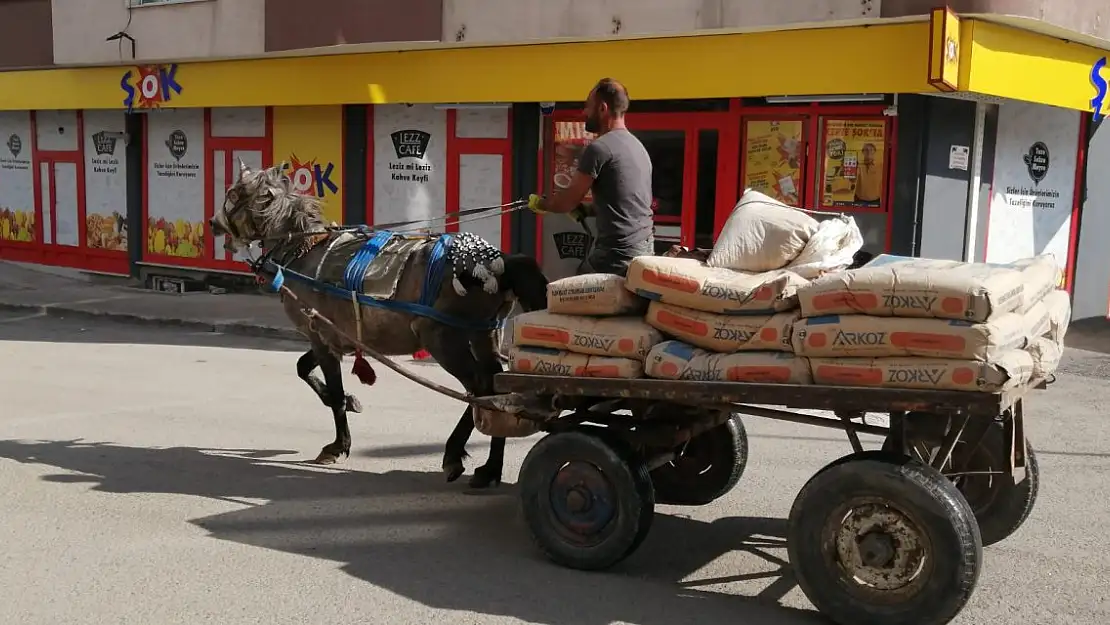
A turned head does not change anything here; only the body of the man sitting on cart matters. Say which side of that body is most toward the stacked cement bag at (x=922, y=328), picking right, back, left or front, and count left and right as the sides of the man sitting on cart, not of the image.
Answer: back

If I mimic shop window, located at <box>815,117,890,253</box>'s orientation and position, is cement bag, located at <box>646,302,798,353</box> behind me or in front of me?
in front

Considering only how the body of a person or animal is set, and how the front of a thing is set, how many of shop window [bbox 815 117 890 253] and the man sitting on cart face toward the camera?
1

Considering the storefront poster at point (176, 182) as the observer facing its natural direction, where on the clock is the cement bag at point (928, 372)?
The cement bag is roughly at 10 o'clock from the storefront poster.

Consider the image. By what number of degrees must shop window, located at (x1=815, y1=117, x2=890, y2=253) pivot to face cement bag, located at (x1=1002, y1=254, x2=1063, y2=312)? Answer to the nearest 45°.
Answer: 0° — it already faces it

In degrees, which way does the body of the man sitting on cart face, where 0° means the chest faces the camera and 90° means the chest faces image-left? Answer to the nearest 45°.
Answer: approximately 135°

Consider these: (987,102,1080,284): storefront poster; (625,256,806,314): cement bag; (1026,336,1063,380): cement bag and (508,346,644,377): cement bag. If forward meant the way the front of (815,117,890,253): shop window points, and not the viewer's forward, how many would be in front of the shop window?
3

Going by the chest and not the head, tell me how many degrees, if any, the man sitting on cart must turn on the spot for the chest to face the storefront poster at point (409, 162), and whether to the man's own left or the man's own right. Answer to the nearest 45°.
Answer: approximately 45° to the man's own right

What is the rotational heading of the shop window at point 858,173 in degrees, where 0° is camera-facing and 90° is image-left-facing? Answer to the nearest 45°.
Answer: approximately 0°

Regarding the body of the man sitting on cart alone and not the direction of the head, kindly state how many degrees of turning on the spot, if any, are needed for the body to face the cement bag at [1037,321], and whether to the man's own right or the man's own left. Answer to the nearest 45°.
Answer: approximately 180°

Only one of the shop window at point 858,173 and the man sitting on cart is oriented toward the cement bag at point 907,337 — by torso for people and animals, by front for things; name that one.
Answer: the shop window

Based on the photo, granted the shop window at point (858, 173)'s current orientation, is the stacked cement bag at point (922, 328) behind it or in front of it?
in front
